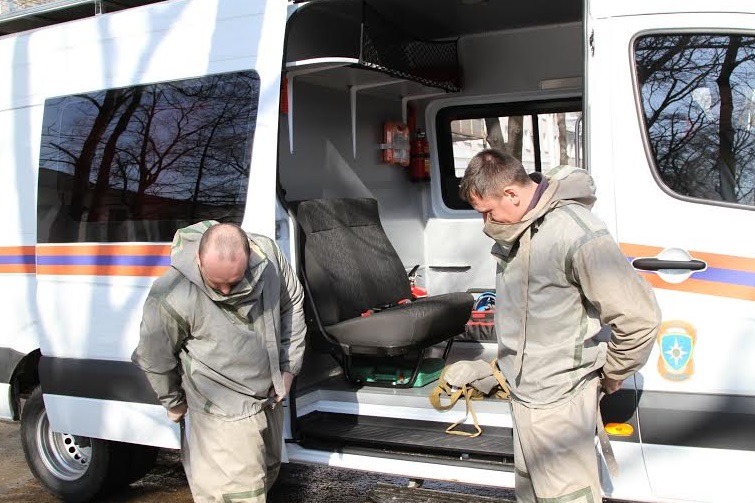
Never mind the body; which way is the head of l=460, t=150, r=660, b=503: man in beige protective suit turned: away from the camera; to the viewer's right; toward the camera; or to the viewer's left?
to the viewer's left

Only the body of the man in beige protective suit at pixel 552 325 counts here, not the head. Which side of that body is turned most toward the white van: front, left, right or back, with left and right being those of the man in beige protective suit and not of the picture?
right

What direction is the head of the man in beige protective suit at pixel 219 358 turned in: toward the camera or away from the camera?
toward the camera

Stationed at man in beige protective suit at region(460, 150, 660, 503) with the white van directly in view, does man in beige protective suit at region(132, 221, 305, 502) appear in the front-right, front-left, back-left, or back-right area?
front-left

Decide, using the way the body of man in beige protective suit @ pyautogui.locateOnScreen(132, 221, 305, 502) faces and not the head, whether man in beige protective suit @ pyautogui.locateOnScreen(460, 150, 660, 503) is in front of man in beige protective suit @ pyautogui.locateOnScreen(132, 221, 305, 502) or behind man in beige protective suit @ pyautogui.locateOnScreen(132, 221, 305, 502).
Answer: in front

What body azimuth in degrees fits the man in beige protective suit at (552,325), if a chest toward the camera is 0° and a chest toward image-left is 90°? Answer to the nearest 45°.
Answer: approximately 45°

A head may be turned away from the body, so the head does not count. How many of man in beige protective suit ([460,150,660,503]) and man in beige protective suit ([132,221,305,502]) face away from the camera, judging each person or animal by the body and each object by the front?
0

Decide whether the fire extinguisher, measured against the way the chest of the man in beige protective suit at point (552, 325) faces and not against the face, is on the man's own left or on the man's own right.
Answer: on the man's own right

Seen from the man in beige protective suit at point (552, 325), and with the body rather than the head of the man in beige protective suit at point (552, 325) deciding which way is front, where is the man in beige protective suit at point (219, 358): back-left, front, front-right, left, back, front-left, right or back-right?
front-right

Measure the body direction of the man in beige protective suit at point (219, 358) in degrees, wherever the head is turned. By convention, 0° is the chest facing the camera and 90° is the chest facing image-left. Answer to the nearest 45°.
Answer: approximately 315°
